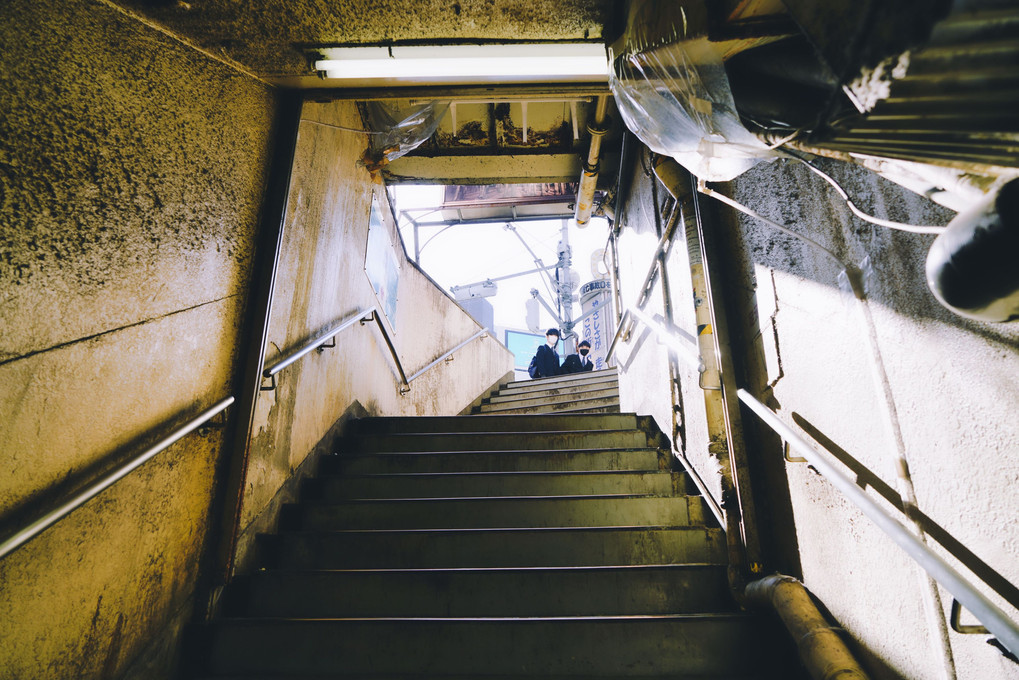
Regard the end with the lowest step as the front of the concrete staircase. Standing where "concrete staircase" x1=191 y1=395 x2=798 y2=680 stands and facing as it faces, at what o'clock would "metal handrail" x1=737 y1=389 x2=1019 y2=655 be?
The metal handrail is roughly at 11 o'clock from the concrete staircase.

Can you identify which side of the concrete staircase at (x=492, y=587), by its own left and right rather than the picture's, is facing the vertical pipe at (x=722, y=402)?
left

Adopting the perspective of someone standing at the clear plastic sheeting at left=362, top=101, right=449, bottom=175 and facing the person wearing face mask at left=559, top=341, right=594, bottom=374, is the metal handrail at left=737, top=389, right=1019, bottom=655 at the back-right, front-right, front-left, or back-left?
back-right

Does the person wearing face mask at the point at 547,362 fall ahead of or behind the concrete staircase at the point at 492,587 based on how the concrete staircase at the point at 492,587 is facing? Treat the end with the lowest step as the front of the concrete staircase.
behind

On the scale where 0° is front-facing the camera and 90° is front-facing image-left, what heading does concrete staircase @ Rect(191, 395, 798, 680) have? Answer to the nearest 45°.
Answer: approximately 0°

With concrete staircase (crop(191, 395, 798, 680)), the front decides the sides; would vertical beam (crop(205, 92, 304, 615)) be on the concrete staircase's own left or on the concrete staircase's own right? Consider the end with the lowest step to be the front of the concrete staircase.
on the concrete staircase's own right

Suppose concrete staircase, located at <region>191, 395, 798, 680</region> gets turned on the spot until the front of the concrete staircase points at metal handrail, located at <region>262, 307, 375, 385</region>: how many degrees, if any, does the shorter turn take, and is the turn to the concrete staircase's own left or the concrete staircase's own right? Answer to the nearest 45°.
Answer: approximately 90° to the concrete staircase's own right

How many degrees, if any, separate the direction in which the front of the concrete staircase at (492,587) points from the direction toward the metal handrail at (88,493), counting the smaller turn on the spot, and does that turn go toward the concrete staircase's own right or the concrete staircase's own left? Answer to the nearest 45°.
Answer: approximately 45° to the concrete staircase's own right

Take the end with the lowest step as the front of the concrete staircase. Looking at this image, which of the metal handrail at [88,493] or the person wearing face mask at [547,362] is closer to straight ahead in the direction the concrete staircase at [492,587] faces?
the metal handrail
